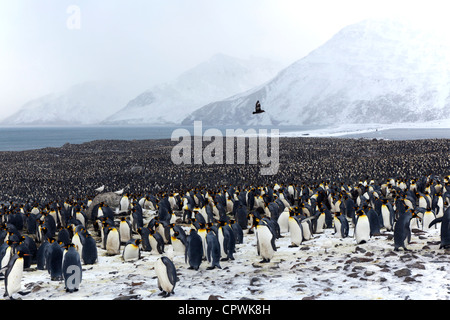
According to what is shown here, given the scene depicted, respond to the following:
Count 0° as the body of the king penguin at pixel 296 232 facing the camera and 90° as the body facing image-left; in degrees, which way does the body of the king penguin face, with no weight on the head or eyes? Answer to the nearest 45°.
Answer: approximately 45°

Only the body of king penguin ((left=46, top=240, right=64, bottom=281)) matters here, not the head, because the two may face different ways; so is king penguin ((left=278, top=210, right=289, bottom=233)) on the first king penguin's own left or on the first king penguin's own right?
on the first king penguin's own right

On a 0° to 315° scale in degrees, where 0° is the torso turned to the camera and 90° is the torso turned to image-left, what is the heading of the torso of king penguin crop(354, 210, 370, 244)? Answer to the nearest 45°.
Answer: approximately 0°

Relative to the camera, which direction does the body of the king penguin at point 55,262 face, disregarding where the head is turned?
away from the camera

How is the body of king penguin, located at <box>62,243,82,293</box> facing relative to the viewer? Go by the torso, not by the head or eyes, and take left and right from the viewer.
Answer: facing away from the viewer

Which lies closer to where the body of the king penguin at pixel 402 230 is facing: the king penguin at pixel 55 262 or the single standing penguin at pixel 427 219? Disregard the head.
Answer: the single standing penguin

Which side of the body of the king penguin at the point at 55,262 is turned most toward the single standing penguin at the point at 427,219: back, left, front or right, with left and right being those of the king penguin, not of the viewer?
right

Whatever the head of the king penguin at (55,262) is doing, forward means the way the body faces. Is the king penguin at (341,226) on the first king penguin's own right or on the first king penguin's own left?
on the first king penguin's own right

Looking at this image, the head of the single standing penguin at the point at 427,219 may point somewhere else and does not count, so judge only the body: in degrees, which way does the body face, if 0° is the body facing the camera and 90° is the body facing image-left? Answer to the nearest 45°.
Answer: approximately 0°
